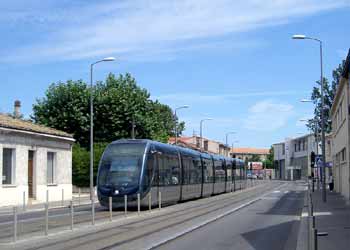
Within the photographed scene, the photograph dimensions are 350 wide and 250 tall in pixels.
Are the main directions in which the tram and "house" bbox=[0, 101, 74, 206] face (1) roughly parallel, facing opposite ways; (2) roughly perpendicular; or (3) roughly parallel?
roughly perpendicular

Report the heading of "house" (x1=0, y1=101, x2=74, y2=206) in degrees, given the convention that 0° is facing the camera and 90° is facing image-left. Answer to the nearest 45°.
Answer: approximately 315°

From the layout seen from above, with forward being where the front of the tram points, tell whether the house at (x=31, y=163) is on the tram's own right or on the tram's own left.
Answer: on the tram's own right

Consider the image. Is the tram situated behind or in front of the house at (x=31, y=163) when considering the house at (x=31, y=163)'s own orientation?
in front

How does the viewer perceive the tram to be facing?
facing the viewer and to the left of the viewer

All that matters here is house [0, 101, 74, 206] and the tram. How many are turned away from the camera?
0
